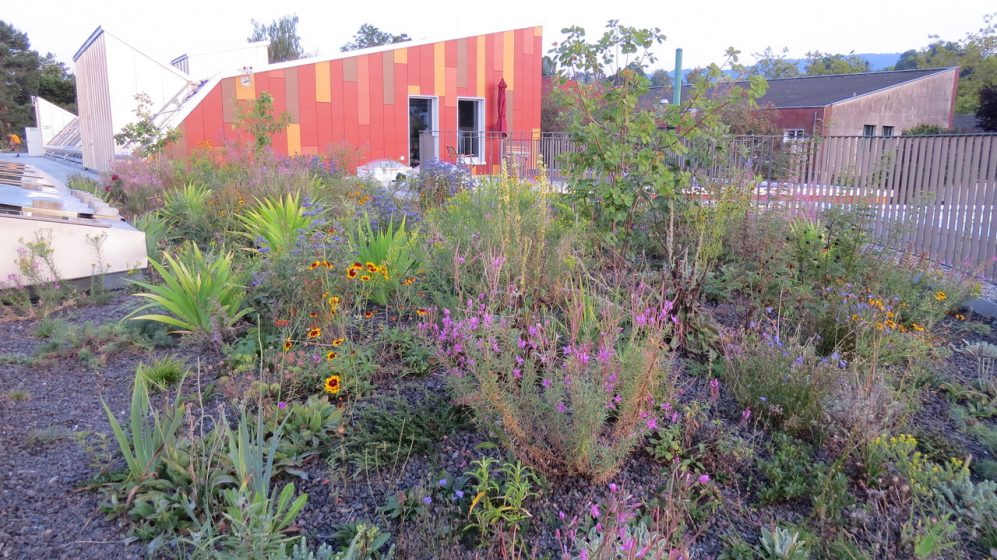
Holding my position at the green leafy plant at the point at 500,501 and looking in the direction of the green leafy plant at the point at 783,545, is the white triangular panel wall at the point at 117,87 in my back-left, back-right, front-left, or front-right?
back-left

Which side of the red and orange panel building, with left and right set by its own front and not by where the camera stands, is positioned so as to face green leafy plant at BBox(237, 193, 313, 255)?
front

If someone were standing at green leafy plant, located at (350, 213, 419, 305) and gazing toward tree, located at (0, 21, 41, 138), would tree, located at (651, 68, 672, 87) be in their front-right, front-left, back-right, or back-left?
front-right

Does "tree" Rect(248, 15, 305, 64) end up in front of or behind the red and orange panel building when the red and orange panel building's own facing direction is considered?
behind

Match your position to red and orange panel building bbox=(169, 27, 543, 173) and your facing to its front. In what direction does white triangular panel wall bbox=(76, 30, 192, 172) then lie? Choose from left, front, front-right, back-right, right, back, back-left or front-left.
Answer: right

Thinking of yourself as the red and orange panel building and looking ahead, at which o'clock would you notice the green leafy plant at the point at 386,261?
The green leafy plant is roughly at 12 o'clock from the red and orange panel building.

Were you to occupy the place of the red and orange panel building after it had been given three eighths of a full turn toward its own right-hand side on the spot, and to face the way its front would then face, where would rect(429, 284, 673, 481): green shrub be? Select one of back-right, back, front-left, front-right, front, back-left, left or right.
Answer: back-left

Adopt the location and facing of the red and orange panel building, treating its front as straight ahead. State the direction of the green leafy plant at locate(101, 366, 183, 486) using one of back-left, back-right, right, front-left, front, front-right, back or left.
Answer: front

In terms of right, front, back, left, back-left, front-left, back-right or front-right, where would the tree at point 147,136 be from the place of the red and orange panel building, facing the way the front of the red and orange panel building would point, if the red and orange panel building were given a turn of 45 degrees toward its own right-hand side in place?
front

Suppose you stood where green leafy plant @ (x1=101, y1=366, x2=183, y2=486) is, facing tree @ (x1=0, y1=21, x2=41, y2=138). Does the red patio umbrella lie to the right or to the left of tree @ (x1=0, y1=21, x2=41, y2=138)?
right

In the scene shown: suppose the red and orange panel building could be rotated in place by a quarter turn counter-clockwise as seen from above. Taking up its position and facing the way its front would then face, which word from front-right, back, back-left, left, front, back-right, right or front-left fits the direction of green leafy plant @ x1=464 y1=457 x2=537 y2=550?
right

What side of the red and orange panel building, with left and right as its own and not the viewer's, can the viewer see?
front

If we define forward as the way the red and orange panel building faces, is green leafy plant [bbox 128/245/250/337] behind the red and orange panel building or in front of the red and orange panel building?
in front

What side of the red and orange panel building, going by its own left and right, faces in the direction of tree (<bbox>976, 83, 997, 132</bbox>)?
left

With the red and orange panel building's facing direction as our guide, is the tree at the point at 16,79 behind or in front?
behind

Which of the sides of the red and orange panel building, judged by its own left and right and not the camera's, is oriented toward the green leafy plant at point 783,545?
front

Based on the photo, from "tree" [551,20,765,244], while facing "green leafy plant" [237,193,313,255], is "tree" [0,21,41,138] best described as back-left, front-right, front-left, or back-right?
front-right

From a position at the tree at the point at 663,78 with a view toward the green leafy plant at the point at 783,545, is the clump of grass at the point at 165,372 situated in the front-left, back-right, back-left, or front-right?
front-right

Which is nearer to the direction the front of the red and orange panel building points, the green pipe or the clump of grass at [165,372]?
the clump of grass
